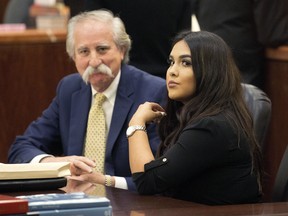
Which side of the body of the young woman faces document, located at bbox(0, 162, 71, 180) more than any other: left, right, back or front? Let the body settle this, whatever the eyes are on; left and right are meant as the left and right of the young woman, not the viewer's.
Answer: front

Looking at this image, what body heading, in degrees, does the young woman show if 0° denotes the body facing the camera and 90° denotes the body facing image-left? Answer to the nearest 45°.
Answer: approximately 90°

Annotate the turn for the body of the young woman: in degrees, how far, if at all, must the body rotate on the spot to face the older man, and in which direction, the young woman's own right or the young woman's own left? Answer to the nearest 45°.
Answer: approximately 45° to the young woman's own right
